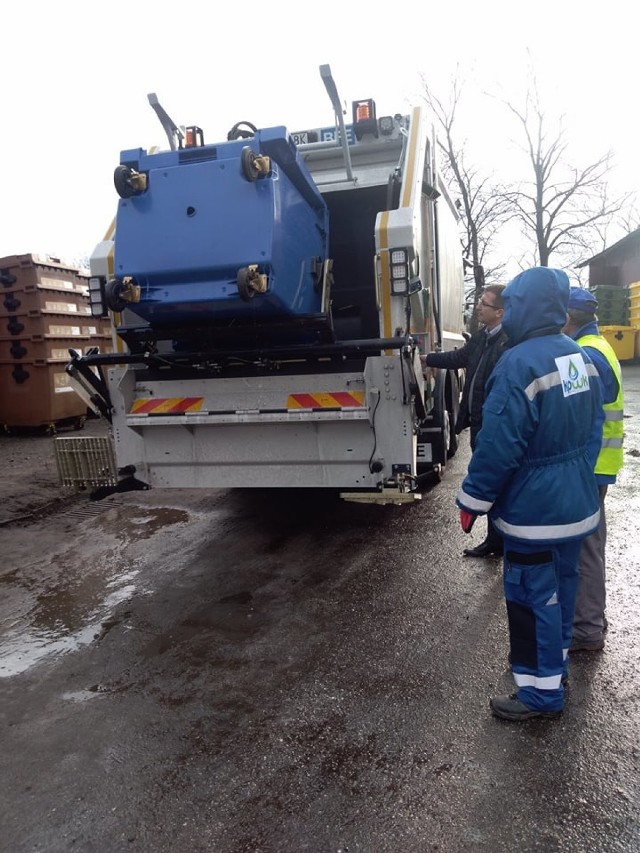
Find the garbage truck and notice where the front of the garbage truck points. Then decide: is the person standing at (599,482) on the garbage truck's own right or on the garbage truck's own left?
on the garbage truck's own right

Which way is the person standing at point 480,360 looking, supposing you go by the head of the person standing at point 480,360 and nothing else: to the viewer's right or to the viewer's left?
to the viewer's left

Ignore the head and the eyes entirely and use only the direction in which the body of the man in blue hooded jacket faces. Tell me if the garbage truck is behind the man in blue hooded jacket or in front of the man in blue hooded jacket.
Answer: in front

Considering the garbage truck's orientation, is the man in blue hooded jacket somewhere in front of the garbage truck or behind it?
behind

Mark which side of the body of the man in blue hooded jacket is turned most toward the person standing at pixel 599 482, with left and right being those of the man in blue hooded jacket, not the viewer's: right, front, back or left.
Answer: right

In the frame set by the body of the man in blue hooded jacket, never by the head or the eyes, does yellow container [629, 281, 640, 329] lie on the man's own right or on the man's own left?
on the man's own right

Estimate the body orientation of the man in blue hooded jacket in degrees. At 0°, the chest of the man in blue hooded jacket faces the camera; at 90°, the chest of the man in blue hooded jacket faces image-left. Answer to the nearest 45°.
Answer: approximately 135°

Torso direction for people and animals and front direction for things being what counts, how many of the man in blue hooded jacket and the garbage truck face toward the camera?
0

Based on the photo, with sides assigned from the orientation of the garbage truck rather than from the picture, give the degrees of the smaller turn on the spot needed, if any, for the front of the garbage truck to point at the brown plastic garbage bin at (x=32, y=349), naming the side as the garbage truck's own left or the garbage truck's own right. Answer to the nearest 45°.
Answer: approximately 45° to the garbage truck's own left

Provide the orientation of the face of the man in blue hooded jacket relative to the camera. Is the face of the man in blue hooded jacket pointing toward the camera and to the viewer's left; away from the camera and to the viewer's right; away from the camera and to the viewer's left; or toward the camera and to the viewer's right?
away from the camera and to the viewer's left

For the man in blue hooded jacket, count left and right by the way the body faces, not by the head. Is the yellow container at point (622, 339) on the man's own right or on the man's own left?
on the man's own right

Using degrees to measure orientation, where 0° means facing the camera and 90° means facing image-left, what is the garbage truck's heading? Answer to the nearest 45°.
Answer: approximately 180°
